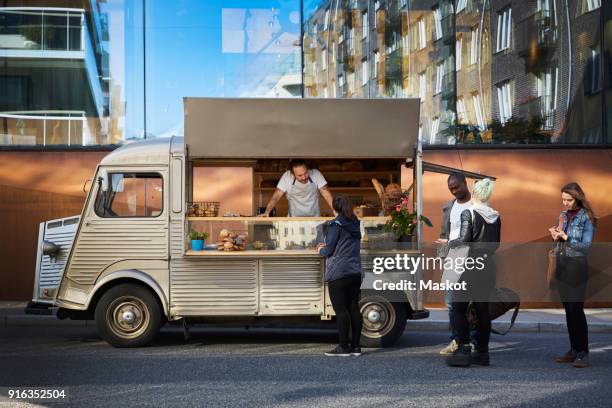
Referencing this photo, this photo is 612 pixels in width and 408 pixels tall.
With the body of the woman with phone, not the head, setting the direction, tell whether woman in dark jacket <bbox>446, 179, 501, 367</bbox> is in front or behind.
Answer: in front

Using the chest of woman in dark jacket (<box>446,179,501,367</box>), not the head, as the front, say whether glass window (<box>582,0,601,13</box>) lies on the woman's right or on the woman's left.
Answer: on the woman's right

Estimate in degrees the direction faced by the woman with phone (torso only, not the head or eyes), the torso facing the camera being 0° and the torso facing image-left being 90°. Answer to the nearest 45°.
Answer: approximately 45°

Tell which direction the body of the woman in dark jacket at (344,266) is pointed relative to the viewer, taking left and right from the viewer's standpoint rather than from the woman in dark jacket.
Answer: facing away from the viewer and to the left of the viewer

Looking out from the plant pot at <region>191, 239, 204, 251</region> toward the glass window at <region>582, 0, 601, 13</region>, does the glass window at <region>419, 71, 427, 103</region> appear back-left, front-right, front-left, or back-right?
front-left

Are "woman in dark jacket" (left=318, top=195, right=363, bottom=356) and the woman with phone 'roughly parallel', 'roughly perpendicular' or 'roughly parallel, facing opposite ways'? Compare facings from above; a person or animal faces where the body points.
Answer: roughly perpendicular

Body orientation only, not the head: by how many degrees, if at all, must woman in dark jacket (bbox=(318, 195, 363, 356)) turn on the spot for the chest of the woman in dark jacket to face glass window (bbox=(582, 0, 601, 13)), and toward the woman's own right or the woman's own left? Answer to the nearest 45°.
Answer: approximately 90° to the woman's own right

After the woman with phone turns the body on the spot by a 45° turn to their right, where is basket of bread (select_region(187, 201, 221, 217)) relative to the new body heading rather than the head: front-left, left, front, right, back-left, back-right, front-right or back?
front

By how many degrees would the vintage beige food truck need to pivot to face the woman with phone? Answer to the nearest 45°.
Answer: approximately 135° to its left

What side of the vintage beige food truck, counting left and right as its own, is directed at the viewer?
left

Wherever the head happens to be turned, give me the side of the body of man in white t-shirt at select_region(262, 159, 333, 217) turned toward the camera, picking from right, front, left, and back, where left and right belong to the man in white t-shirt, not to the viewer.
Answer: front

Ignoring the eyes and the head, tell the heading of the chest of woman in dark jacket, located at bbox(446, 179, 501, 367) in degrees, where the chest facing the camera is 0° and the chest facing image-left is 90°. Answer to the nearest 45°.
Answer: approximately 135°
